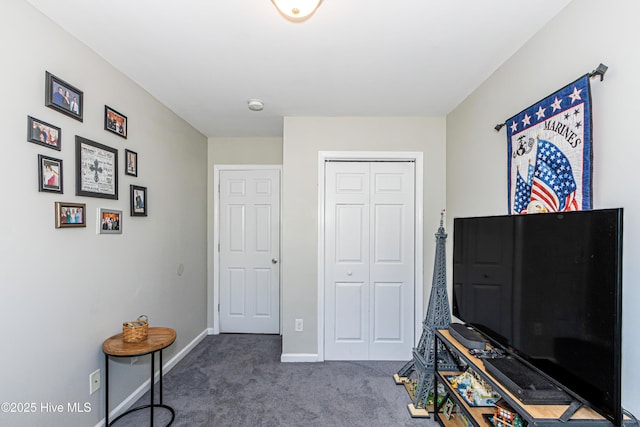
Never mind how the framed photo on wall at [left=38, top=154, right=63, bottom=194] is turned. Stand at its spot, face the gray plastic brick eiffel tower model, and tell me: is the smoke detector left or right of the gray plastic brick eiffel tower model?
left

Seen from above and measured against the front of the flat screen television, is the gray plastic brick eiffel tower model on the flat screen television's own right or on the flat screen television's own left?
on the flat screen television's own right

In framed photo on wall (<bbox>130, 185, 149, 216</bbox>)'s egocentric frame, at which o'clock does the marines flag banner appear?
The marines flag banner is roughly at 12 o'clock from the framed photo on wall.

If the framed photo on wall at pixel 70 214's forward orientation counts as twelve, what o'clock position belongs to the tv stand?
The tv stand is roughly at 12 o'clock from the framed photo on wall.

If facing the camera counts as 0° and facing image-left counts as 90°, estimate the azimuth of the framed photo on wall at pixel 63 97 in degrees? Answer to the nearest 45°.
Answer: approximately 315°

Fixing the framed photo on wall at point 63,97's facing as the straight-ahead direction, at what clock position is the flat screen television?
The flat screen television is roughly at 12 o'clock from the framed photo on wall.

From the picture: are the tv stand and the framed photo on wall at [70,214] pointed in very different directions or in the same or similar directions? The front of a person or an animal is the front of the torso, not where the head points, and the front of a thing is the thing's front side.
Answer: very different directions
